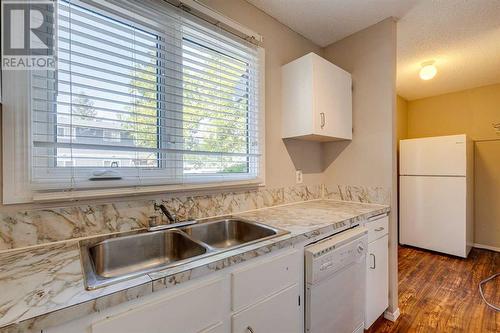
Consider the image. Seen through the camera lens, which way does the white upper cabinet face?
facing the viewer and to the right of the viewer

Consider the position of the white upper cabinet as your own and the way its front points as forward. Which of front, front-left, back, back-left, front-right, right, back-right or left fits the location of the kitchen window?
right

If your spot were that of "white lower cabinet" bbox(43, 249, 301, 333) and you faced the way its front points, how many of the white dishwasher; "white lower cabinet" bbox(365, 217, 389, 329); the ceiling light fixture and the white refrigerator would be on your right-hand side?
0

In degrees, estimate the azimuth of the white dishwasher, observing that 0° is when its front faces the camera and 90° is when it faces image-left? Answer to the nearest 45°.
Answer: approximately 315°

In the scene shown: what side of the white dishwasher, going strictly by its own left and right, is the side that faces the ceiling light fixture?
left

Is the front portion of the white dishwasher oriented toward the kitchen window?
no

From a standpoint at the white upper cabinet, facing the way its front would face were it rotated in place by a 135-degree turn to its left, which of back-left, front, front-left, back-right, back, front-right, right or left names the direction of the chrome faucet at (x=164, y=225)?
back-left

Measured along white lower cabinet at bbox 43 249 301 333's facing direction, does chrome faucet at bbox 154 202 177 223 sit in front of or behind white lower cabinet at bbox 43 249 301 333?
behind

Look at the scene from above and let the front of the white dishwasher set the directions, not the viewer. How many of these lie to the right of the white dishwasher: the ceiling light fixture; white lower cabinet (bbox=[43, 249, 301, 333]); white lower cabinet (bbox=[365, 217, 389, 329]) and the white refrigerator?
1

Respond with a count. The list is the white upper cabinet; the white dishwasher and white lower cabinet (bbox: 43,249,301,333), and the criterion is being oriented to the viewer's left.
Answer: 0

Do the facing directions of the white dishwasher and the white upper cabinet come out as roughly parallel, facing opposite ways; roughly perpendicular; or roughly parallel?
roughly parallel

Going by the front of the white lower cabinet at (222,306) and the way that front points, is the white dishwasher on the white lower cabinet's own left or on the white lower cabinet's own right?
on the white lower cabinet's own left

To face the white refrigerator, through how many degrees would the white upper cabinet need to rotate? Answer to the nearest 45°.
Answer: approximately 90° to its left
